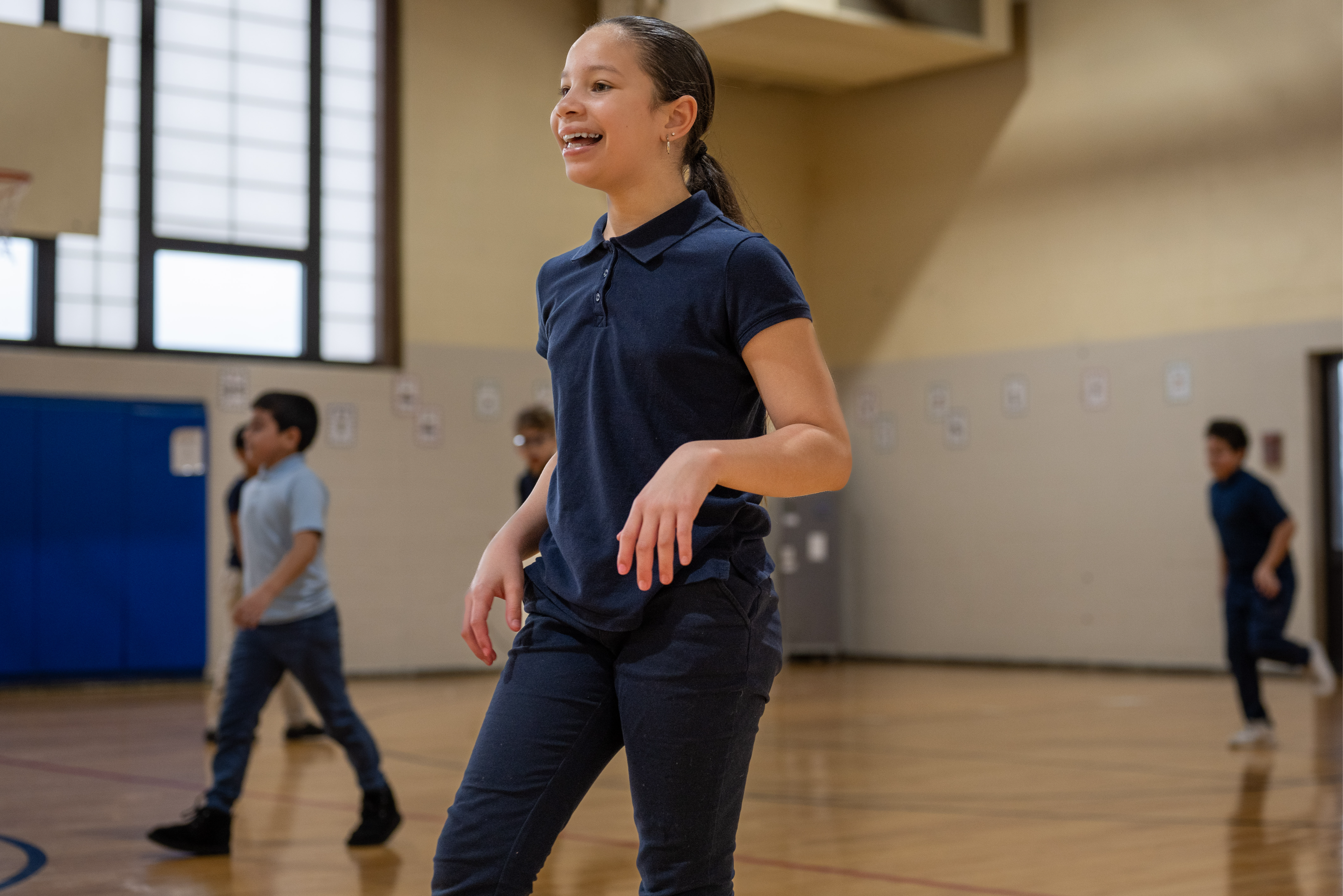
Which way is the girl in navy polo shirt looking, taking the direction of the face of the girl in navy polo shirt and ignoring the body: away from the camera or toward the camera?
toward the camera

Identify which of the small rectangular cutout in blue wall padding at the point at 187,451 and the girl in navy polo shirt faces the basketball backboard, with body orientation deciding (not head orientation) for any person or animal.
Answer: the small rectangular cutout in blue wall padding

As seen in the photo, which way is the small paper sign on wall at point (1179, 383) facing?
toward the camera

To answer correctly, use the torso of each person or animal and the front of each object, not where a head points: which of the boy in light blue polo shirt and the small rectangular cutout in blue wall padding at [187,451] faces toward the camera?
the small rectangular cutout in blue wall padding

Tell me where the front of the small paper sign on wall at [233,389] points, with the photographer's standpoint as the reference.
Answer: facing the viewer

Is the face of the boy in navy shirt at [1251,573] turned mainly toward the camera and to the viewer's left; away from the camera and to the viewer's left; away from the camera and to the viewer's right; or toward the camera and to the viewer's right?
toward the camera and to the viewer's left

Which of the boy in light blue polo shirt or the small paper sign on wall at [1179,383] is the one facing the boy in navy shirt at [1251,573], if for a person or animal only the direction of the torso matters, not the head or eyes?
the small paper sign on wall

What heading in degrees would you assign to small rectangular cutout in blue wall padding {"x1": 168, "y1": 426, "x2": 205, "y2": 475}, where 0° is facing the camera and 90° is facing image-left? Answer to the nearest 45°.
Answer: approximately 0°

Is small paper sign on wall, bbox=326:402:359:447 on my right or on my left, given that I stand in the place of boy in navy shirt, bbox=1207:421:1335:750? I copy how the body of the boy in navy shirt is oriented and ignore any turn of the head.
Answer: on my right

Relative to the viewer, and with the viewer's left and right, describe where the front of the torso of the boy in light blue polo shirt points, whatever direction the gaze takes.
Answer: facing to the left of the viewer

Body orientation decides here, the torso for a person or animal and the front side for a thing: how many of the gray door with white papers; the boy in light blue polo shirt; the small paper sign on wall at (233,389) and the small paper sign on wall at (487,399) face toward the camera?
3

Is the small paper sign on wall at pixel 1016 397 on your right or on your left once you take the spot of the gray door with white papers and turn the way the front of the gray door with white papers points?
on your left

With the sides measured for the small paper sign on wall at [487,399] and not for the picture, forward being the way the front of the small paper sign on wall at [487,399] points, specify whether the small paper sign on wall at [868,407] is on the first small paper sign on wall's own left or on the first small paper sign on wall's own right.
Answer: on the first small paper sign on wall's own left

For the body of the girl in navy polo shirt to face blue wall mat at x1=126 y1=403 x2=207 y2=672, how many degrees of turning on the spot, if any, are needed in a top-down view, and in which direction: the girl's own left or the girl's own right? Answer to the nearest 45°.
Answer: approximately 135° to the girl's own right

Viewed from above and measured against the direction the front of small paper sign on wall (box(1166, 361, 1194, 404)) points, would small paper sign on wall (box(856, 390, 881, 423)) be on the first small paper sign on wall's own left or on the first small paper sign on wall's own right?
on the first small paper sign on wall's own right
